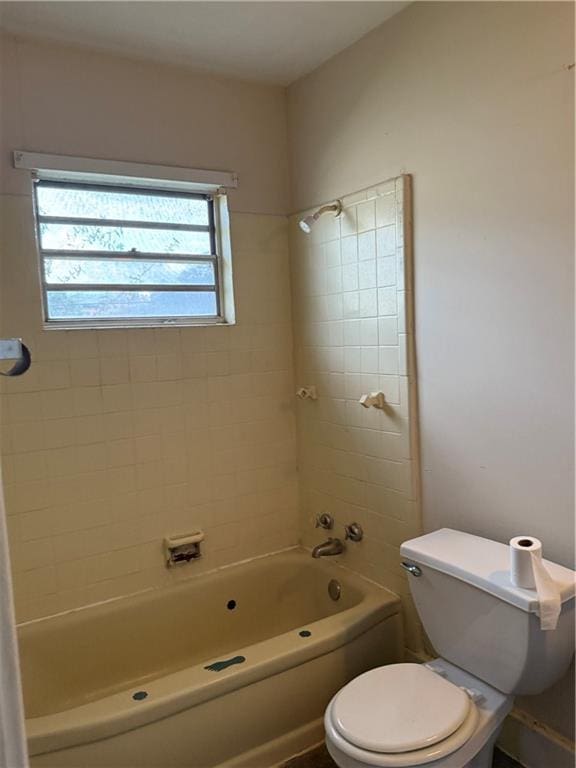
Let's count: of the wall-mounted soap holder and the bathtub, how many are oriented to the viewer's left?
0

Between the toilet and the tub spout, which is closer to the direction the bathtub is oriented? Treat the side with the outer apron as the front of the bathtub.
the toilet

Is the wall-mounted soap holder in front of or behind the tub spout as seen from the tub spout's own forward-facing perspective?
in front

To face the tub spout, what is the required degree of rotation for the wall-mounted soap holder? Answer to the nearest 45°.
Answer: approximately 45° to its left

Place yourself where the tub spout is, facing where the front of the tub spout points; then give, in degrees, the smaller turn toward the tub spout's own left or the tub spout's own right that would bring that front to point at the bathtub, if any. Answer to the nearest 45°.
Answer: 0° — it already faces it

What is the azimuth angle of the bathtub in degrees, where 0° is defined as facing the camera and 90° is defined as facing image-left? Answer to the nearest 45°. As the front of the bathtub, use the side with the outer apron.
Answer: approximately 315°

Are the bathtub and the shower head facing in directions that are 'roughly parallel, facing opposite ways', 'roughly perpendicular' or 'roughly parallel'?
roughly perpendicular

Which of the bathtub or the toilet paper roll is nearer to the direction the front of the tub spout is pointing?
the bathtub
